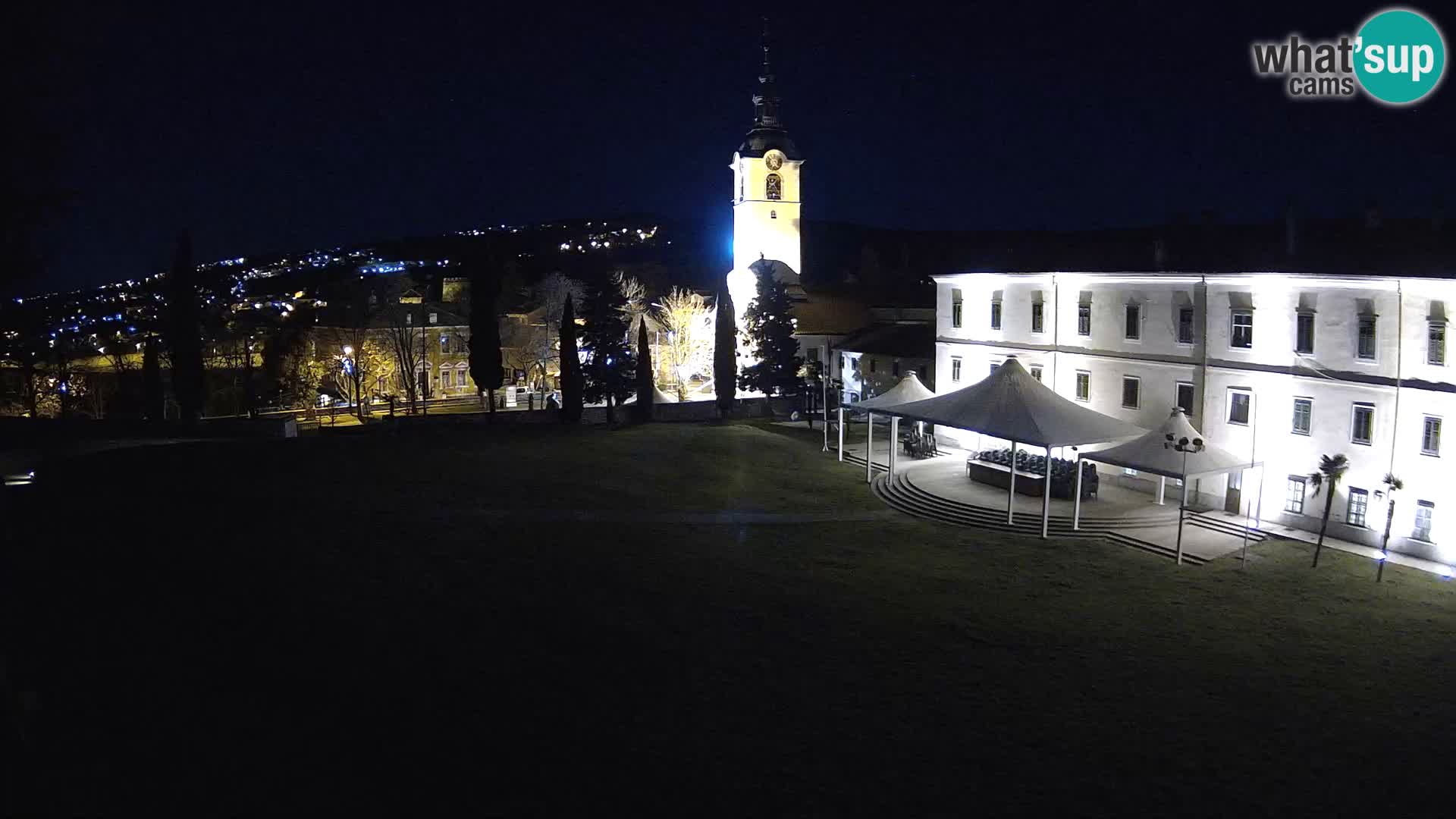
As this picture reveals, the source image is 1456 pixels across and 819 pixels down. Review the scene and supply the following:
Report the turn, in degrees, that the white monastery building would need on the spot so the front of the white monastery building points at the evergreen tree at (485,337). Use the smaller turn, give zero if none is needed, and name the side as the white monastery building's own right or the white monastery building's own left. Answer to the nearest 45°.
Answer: approximately 45° to the white monastery building's own right

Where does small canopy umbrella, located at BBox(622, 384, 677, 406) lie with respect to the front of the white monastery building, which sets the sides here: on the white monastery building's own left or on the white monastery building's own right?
on the white monastery building's own right

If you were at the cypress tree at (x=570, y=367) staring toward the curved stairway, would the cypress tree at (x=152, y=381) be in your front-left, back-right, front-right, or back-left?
back-right

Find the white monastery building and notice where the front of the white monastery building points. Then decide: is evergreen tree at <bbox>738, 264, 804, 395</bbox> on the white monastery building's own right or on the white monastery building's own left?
on the white monastery building's own right

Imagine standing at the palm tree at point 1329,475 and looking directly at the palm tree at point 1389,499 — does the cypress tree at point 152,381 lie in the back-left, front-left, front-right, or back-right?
back-right

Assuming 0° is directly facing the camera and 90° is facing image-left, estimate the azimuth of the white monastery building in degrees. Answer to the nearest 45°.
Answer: approximately 45°

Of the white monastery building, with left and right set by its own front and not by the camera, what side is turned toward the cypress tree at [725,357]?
right

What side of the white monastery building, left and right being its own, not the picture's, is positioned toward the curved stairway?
front
